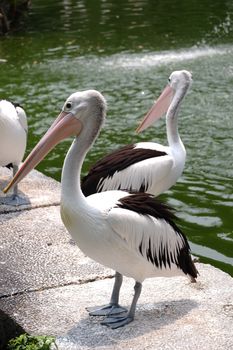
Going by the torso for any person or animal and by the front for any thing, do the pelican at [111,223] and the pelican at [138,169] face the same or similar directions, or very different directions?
very different directions

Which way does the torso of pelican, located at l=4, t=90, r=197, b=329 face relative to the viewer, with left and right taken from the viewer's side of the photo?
facing to the left of the viewer

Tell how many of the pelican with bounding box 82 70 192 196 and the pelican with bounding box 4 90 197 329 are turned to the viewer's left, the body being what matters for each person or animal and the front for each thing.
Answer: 1

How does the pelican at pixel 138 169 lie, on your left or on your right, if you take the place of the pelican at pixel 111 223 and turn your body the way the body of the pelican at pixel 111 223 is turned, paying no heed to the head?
on your right

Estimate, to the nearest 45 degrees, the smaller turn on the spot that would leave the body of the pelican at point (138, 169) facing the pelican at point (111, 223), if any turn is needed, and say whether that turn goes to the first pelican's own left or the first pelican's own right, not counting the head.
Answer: approximately 90° to the first pelican's own right

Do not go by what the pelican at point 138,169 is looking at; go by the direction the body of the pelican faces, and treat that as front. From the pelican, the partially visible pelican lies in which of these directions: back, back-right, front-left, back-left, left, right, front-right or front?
back-left

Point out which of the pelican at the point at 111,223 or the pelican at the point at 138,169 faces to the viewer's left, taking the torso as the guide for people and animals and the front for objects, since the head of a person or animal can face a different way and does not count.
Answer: the pelican at the point at 111,223

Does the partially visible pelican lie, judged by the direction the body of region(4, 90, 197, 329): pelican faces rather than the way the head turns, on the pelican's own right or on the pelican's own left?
on the pelican's own right

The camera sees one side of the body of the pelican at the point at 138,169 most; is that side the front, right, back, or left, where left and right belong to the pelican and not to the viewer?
right
